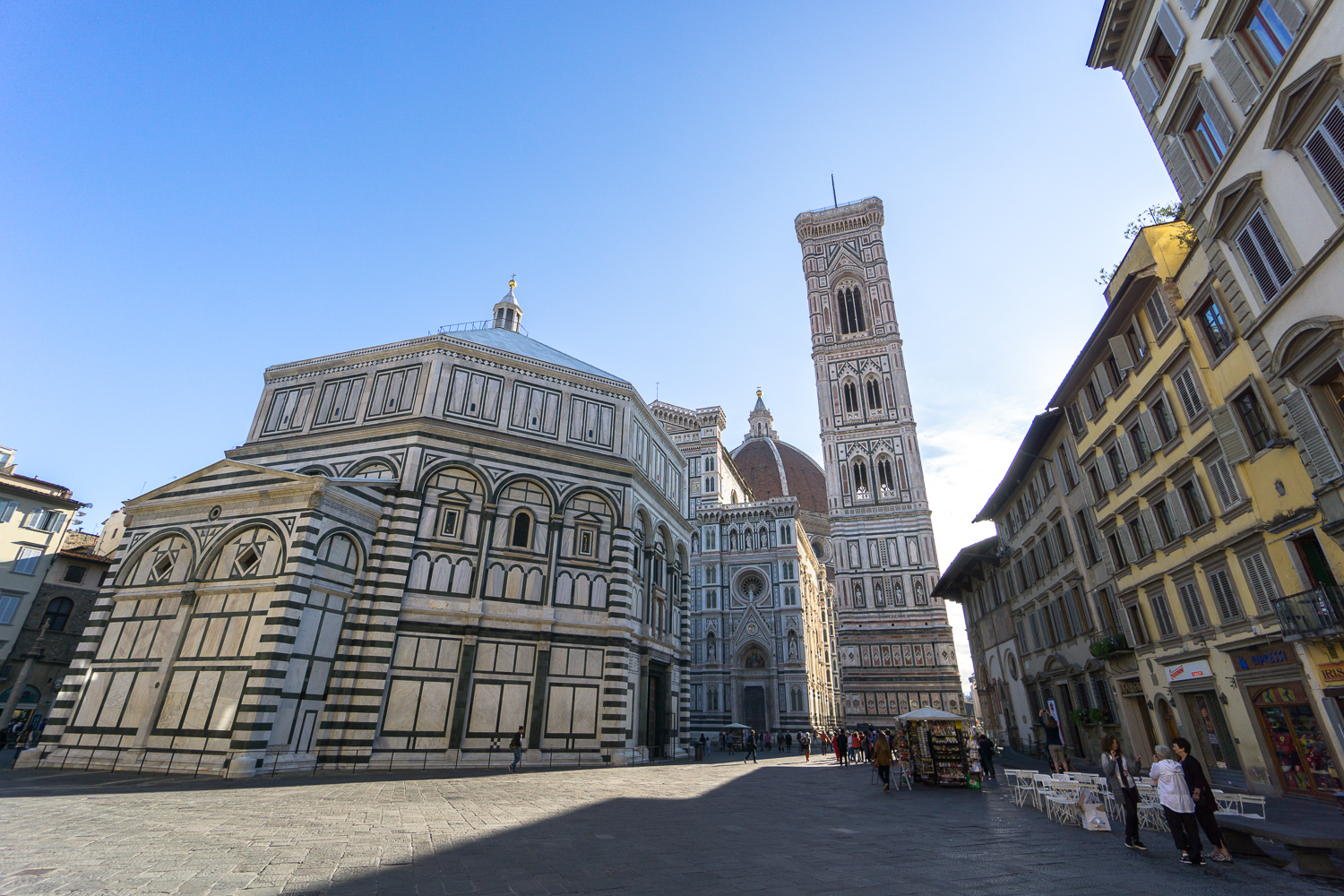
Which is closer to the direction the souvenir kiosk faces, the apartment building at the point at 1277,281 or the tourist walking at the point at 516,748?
the apartment building

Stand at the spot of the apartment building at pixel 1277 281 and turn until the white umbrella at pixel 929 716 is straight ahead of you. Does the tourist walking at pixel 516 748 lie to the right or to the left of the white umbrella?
left

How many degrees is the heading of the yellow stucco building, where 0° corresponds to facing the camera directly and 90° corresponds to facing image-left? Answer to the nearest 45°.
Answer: approximately 45°

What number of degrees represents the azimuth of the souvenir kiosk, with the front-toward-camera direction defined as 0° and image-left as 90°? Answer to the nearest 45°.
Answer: approximately 0°

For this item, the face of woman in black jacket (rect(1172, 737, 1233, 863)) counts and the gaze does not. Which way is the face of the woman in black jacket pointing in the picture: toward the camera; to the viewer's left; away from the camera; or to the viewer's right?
to the viewer's left
